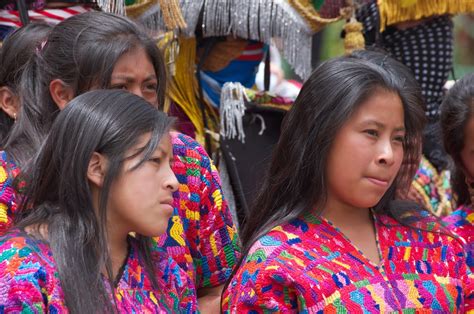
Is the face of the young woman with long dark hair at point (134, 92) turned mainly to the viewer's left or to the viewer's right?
to the viewer's right

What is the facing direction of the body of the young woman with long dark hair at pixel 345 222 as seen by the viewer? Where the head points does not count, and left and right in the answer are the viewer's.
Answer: facing the viewer and to the right of the viewer

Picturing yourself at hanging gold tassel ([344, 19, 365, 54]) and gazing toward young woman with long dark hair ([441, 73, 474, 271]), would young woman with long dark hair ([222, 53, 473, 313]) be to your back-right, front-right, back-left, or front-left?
front-right

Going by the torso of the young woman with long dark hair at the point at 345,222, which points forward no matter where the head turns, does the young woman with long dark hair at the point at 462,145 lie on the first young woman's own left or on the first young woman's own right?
on the first young woman's own left

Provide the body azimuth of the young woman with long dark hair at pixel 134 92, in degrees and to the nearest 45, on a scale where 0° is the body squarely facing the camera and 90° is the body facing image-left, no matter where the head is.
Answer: approximately 315°

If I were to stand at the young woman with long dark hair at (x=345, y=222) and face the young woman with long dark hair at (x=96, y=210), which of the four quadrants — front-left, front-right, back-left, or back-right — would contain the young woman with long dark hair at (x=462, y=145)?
back-right

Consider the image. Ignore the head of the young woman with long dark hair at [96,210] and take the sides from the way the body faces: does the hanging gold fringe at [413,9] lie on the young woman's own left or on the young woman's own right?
on the young woman's own left

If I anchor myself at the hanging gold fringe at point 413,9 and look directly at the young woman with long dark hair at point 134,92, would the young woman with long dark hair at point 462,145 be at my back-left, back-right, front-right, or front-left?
front-left

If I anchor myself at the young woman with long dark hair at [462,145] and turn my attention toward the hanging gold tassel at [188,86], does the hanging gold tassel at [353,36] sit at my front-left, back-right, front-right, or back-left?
front-right

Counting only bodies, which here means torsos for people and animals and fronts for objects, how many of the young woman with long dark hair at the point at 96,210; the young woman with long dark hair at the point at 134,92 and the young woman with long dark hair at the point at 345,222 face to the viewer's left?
0

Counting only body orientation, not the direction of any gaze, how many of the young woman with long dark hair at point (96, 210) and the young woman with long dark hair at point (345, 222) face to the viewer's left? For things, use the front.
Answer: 0
